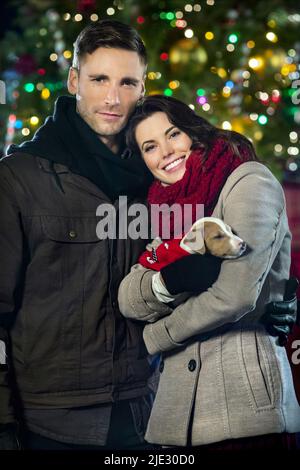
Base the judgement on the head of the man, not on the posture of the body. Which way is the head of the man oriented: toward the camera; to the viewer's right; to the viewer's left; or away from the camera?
toward the camera

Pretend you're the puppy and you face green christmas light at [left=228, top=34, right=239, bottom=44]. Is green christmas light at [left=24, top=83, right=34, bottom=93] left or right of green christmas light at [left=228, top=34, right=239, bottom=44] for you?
left

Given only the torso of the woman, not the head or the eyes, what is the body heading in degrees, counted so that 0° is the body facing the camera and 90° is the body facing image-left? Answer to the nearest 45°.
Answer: approximately 45°

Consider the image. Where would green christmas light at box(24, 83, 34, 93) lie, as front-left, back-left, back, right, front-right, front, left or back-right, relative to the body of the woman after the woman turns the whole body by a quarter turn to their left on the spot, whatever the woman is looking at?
back

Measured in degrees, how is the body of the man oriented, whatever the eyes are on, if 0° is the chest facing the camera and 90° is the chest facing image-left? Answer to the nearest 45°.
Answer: approximately 315°

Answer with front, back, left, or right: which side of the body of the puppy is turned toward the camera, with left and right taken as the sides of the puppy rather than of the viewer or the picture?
right

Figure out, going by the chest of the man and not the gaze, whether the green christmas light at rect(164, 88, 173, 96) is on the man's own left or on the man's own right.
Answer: on the man's own left

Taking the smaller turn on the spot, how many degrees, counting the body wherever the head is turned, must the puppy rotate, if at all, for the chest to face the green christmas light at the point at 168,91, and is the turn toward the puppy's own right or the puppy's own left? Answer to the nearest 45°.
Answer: approximately 90° to the puppy's own left

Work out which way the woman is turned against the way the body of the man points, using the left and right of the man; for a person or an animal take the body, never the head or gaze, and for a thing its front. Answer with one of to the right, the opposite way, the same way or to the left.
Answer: to the right

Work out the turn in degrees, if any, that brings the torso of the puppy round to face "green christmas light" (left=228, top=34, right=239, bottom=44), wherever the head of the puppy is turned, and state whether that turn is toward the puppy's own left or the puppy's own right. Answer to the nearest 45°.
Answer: approximately 90° to the puppy's own left

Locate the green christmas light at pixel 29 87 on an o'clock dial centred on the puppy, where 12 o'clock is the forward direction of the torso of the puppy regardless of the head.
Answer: The green christmas light is roughly at 8 o'clock from the puppy.

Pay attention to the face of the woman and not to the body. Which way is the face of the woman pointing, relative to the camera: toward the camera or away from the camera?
toward the camera

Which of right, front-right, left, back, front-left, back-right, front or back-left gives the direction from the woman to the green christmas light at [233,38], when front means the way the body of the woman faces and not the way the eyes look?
back-right

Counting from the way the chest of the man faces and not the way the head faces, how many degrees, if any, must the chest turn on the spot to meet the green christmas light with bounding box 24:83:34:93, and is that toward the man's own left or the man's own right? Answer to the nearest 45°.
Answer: approximately 135° to the man's own left

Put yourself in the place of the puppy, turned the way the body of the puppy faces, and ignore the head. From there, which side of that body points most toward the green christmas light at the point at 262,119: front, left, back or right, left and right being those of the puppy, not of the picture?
left
